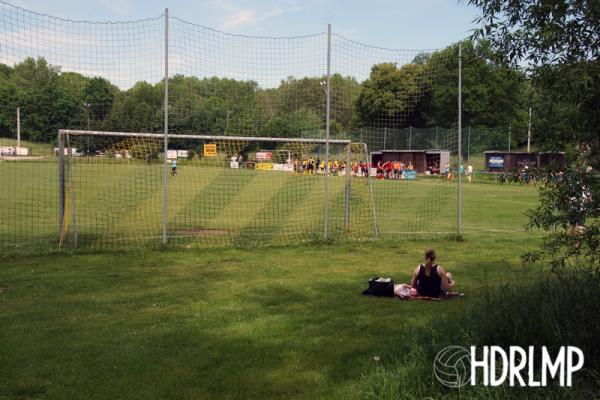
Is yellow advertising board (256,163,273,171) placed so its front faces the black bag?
yes

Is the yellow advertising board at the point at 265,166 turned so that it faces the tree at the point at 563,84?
yes

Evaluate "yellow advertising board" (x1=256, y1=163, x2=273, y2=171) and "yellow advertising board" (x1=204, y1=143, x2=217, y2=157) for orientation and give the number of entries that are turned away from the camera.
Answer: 0

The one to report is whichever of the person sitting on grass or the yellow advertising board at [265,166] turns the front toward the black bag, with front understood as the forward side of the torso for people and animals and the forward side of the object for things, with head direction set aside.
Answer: the yellow advertising board

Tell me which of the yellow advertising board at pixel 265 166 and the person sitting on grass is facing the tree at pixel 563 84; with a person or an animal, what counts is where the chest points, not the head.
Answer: the yellow advertising board

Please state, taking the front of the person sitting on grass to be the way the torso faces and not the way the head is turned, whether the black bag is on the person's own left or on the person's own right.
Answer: on the person's own left

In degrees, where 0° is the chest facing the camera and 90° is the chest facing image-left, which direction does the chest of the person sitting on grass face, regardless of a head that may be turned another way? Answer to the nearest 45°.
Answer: approximately 180°

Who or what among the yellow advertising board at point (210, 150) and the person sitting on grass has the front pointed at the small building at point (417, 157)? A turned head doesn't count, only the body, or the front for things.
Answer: the person sitting on grass

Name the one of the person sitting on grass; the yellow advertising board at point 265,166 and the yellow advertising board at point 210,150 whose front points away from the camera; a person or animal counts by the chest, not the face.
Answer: the person sitting on grass

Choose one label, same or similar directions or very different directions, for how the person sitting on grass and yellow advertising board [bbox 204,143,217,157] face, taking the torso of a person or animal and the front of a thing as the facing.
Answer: very different directions

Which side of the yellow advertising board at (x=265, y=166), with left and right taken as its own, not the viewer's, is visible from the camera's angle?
front

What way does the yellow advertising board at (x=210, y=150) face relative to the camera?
toward the camera
